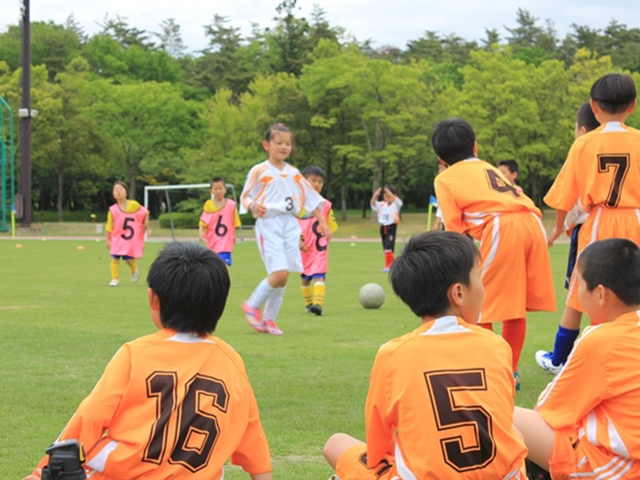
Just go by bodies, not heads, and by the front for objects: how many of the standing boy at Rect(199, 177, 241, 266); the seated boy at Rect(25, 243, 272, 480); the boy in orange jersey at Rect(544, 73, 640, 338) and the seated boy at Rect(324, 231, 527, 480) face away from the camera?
3

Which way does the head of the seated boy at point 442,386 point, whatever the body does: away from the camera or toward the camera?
away from the camera

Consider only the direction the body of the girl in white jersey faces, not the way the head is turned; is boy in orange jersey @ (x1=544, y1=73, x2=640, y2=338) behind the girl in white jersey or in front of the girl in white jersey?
in front

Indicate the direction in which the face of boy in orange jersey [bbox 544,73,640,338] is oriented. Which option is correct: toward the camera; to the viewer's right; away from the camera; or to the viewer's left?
away from the camera

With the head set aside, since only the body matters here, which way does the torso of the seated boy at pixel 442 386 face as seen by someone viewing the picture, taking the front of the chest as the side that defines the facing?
away from the camera

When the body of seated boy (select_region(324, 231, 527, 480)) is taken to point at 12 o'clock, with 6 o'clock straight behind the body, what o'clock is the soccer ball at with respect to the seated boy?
The soccer ball is roughly at 12 o'clock from the seated boy.

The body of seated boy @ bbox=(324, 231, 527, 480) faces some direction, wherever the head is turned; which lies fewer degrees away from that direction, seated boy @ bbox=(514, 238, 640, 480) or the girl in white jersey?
the girl in white jersey

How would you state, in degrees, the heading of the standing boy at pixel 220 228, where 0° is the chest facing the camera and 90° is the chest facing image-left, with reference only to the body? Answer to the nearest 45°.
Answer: approximately 0°

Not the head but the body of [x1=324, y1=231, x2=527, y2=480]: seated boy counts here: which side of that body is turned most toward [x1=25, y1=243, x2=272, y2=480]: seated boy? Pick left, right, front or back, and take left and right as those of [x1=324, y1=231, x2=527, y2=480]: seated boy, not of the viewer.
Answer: left
